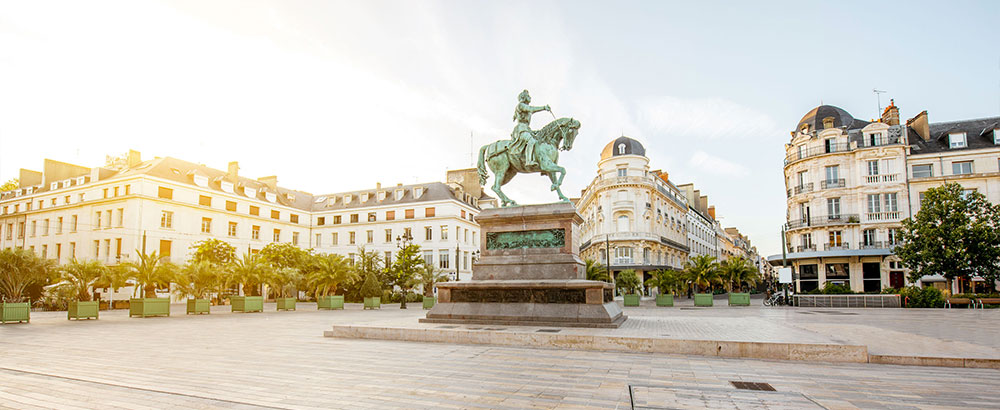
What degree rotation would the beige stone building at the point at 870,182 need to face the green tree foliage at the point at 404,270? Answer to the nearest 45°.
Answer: approximately 45° to its right

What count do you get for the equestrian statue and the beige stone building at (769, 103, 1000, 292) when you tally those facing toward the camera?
1

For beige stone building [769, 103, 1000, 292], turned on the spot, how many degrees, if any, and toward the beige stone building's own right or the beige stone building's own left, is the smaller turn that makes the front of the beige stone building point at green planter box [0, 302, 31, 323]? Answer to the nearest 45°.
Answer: approximately 45° to the beige stone building's own right

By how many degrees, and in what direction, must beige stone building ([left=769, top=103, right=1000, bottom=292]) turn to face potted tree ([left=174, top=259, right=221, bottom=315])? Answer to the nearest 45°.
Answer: approximately 45° to its right

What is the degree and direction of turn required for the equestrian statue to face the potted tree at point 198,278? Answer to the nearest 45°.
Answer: approximately 135° to its left

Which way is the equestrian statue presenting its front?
to the viewer's right

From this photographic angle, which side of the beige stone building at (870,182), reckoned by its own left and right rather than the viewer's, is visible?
front

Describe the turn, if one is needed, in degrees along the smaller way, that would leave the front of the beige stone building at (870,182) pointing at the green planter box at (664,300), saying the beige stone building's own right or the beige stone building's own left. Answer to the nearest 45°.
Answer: approximately 45° to the beige stone building's own right

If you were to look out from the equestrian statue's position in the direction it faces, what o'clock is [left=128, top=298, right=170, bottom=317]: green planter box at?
The green planter box is roughly at 7 o'clock from the equestrian statue.
